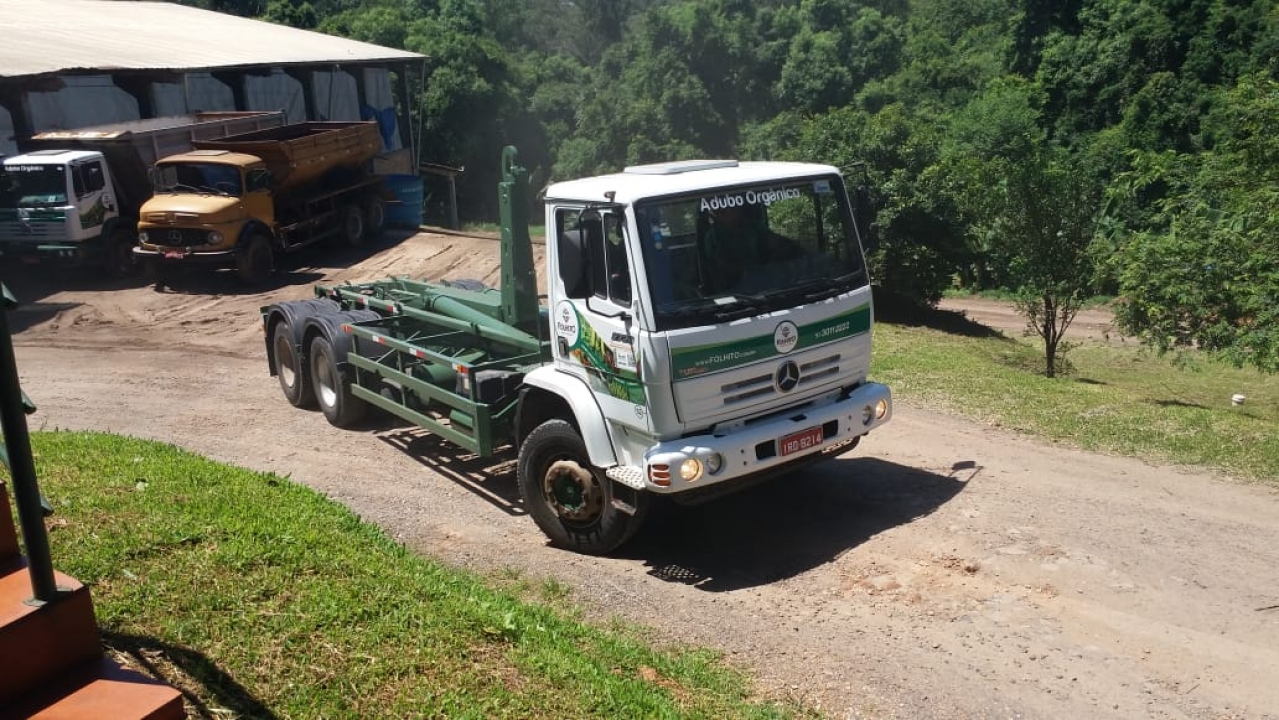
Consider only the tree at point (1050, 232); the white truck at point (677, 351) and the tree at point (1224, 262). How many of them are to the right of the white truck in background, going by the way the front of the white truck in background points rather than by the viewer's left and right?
0

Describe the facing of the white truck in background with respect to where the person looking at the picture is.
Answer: facing the viewer and to the left of the viewer

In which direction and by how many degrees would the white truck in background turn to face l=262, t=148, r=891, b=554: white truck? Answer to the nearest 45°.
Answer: approximately 45° to its left

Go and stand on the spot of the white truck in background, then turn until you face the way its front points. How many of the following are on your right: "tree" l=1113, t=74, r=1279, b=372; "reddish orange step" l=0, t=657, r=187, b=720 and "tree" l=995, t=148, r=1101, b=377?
0

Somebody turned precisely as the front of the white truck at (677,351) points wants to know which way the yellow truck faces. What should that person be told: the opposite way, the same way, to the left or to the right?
to the right

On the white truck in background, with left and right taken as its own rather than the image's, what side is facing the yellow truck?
left

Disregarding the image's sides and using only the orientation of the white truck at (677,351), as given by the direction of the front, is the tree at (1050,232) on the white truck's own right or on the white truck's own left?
on the white truck's own left

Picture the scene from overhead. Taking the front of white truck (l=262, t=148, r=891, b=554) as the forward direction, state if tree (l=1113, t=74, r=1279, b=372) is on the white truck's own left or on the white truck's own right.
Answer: on the white truck's own left

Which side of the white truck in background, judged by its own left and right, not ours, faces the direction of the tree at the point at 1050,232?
left

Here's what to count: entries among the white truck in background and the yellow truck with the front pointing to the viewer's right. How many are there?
0

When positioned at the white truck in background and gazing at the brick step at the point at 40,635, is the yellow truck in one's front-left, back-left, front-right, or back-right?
front-left

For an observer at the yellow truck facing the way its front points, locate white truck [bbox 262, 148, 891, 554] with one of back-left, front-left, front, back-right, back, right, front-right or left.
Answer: front-left

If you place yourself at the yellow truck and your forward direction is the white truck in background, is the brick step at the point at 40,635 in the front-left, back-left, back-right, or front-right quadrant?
back-left

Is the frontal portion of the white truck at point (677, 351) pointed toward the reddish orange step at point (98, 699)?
no

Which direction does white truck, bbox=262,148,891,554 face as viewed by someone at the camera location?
facing the viewer and to the right of the viewer

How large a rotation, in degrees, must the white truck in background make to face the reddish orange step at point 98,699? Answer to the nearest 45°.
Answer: approximately 45° to its left

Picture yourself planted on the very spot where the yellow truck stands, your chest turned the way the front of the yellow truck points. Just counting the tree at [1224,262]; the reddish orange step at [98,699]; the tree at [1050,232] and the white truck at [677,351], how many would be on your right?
0
